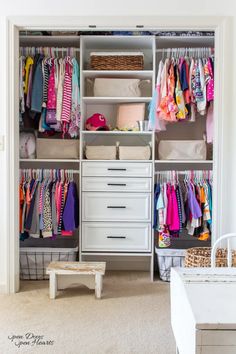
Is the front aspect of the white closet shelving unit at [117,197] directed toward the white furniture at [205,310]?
yes

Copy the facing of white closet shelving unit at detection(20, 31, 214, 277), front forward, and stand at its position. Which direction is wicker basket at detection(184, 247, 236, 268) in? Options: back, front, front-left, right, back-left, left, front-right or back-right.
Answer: front-left

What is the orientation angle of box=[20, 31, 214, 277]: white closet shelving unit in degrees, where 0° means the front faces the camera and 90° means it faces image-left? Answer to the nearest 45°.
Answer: approximately 0°
